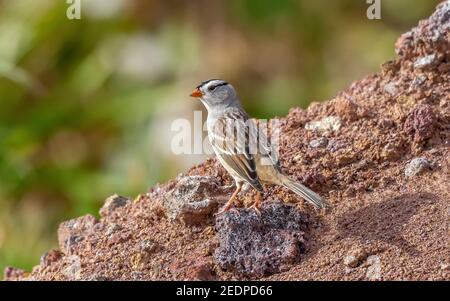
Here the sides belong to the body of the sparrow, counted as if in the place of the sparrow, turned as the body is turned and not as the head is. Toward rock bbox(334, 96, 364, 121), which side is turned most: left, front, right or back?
back

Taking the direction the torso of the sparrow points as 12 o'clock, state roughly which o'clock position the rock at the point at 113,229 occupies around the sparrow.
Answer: The rock is roughly at 12 o'clock from the sparrow.

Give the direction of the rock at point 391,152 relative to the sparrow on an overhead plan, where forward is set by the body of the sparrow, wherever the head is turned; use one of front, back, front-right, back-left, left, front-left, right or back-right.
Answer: back

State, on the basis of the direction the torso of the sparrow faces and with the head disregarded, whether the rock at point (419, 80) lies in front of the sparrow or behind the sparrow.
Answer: behind

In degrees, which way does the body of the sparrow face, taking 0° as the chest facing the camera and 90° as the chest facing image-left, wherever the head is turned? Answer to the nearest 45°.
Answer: approximately 90°

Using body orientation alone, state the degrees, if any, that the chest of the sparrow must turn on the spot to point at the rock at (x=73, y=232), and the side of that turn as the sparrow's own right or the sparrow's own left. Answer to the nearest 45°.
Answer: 0° — it already faces it

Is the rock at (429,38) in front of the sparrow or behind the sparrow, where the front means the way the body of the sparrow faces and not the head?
behind

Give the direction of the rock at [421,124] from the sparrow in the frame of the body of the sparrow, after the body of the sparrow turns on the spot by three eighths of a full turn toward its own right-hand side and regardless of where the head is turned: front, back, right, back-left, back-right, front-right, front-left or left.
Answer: front-right

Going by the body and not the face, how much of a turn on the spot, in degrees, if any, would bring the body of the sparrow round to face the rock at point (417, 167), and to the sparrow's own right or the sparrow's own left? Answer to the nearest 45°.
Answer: approximately 180°
